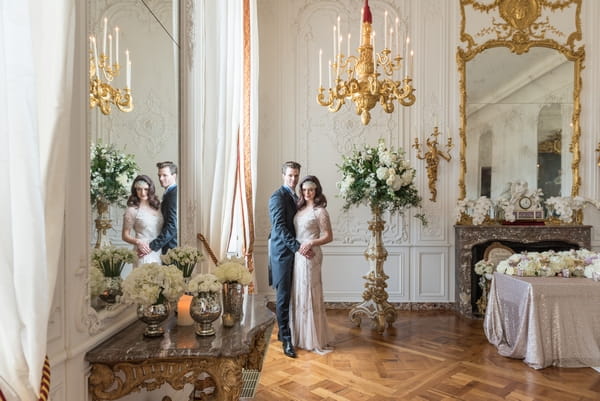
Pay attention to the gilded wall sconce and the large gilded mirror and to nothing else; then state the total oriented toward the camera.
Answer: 2

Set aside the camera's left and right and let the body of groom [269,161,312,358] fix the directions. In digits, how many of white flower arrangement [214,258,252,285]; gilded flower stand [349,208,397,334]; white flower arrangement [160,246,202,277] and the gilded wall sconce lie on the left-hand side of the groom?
2

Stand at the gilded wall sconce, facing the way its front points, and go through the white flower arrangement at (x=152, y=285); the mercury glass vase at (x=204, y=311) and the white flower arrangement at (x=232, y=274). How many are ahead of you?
3

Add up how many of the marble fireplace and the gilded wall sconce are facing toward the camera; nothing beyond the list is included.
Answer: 2

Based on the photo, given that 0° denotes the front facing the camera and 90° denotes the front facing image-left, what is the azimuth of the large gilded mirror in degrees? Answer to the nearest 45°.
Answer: approximately 0°

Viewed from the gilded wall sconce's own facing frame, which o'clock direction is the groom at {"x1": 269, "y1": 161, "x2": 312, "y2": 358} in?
The groom is roughly at 1 o'clock from the gilded wall sconce.

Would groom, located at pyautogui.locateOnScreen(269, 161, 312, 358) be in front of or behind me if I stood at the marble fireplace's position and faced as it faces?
in front
